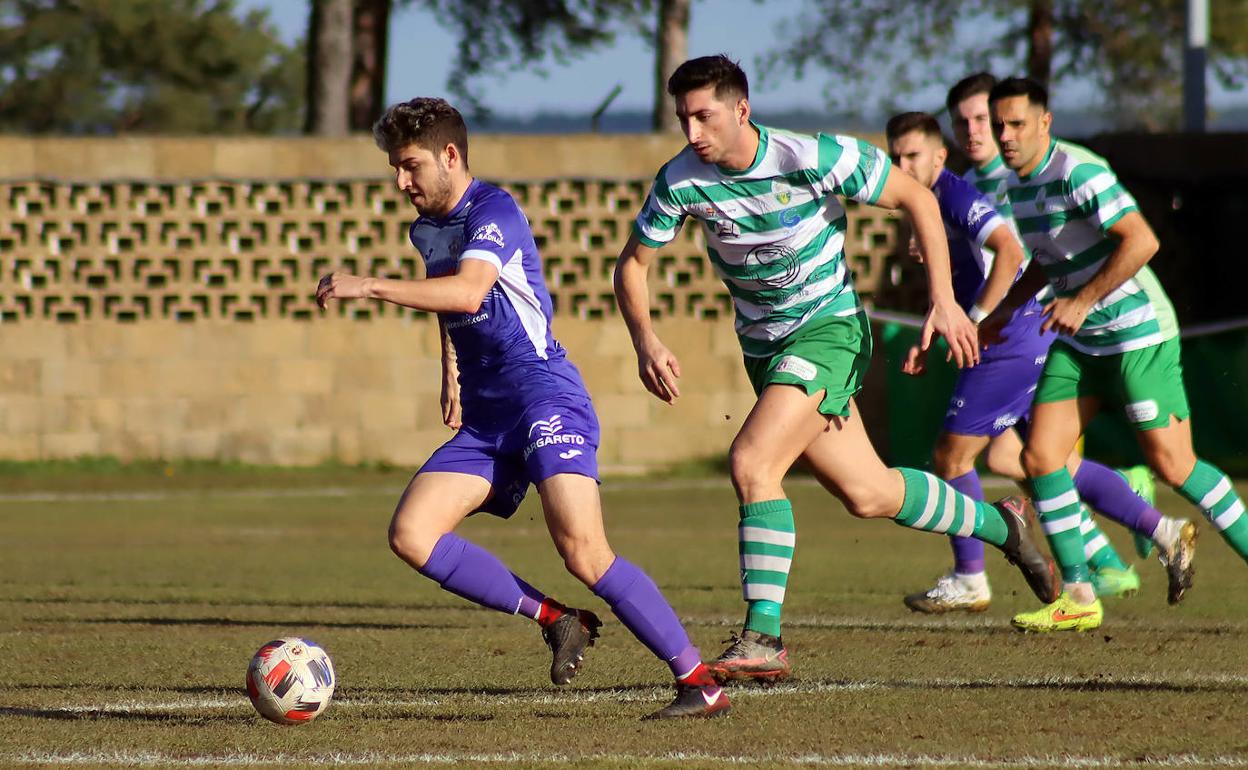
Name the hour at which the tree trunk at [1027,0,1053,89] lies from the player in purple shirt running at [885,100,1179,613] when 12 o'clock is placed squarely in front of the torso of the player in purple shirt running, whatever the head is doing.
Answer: The tree trunk is roughly at 3 o'clock from the player in purple shirt running.

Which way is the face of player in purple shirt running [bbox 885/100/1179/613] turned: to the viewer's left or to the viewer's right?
to the viewer's left

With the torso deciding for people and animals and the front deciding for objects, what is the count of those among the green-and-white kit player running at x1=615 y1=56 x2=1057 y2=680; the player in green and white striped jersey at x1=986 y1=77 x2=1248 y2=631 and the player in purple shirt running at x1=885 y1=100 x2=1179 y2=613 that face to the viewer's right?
0

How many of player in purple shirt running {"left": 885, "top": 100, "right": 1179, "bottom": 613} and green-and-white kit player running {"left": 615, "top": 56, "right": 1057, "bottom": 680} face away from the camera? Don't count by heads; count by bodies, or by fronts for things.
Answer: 0

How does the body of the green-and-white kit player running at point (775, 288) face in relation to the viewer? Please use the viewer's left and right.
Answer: facing the viewer and to the left of the viewer

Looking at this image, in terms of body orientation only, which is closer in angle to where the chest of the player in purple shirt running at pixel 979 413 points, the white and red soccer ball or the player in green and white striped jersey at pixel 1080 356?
the white and red soccer ball

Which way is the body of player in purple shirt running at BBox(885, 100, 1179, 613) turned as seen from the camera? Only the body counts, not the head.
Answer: to the viewer's left

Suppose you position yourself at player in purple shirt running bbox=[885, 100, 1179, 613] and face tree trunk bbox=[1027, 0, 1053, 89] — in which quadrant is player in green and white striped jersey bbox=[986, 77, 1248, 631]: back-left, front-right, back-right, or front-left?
back-right

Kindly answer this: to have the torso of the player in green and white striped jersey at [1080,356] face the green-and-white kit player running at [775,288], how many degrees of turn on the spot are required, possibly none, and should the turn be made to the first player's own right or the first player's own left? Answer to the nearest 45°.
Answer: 0° — they already face them

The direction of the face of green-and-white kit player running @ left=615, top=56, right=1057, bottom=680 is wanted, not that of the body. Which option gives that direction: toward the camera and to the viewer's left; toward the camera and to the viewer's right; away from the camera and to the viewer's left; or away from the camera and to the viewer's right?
toward the camera and to the viewer's left

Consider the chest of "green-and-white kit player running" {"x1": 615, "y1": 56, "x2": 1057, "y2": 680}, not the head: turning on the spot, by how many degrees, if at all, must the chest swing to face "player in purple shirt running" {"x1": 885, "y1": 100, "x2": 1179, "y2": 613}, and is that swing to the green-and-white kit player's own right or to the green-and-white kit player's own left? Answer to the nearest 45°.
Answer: approximately 135° to the green-and-white kit player's own right

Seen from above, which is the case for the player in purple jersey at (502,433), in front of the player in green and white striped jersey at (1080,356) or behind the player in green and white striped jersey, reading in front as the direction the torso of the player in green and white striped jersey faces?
in front

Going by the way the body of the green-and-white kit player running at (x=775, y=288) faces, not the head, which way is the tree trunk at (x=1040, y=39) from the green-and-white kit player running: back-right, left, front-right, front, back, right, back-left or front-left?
back-right

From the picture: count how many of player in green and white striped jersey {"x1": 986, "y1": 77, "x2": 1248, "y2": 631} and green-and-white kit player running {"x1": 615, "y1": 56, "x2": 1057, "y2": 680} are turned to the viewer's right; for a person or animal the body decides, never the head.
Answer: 0

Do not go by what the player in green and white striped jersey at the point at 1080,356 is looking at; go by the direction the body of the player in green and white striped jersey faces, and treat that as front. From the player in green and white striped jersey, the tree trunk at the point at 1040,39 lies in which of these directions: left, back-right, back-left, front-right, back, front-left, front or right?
back-right

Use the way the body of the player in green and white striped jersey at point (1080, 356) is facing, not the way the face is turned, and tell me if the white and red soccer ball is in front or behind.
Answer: in front
